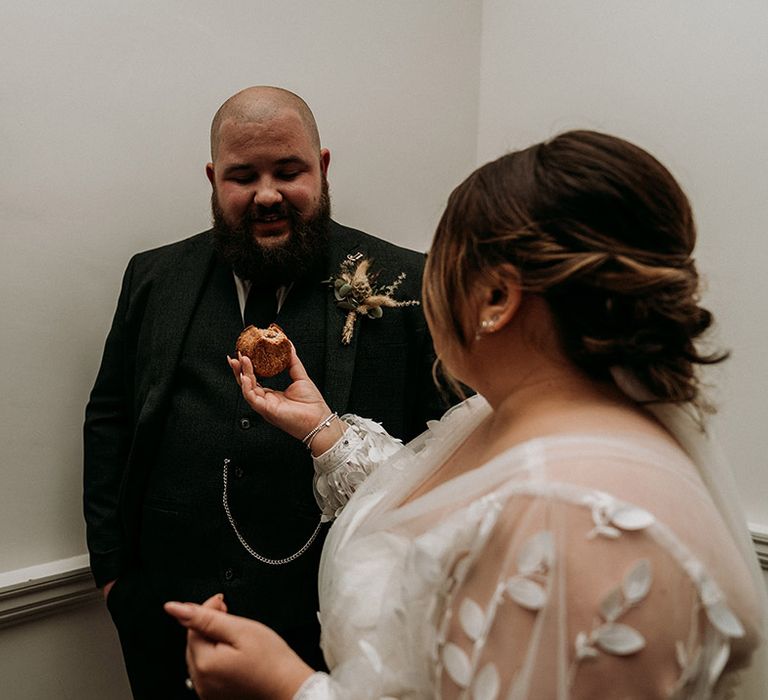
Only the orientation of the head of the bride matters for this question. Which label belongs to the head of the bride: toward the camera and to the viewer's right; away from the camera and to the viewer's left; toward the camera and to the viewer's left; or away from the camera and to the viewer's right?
away from the camera and to the viewer's left

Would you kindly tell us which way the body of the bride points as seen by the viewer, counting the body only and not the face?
to the viewer's left

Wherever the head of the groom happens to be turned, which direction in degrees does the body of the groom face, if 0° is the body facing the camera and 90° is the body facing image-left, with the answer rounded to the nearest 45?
approximately 0°

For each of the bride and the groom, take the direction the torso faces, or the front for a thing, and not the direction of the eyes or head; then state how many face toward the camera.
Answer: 1

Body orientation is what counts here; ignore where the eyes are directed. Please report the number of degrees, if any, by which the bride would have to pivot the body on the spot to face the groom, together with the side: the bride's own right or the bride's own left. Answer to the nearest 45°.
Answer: approximately 45° to the bride's own right

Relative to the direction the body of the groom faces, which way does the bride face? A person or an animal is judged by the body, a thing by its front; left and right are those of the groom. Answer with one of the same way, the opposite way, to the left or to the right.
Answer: to the right
